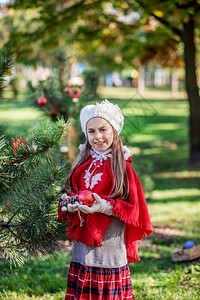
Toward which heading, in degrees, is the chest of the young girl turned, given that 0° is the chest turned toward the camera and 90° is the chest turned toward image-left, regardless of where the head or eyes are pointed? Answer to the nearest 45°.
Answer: approximately 45°

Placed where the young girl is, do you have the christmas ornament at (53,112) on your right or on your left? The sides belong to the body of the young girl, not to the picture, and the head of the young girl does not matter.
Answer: on your right
